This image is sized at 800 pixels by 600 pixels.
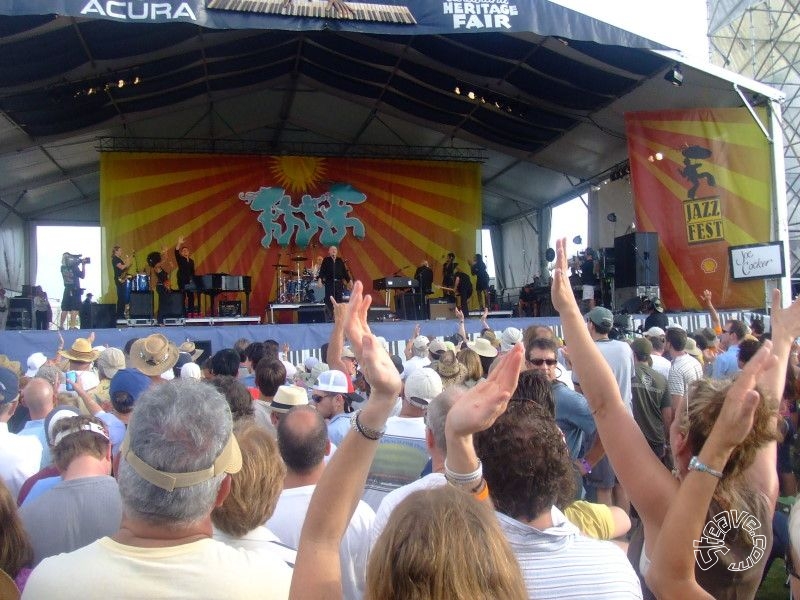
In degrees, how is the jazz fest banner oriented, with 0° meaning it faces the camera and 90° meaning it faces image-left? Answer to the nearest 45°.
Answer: approximately 0°

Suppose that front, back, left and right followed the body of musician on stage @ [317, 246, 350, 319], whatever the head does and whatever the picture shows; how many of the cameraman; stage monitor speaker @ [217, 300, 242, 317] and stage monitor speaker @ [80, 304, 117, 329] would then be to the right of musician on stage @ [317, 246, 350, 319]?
3

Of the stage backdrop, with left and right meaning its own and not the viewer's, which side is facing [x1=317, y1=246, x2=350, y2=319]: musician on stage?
front

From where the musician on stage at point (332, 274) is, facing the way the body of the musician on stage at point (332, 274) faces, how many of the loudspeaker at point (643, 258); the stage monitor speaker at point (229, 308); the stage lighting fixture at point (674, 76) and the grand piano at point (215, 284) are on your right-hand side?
2

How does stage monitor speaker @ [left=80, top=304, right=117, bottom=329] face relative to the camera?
away from the camera

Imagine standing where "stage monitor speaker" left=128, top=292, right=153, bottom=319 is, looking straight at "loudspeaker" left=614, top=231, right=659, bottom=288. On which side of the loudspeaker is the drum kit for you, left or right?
left

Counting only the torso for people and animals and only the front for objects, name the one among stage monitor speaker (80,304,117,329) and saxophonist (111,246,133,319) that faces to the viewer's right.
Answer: the saxophonist

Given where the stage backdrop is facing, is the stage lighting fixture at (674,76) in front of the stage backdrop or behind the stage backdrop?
in front

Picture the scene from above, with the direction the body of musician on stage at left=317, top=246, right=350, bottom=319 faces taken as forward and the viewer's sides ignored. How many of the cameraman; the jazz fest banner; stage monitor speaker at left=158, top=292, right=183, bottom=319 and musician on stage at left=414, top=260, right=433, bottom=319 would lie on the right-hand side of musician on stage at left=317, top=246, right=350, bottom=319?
2

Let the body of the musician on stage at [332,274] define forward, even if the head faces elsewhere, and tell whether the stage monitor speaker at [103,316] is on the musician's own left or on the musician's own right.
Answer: on the musician's own right

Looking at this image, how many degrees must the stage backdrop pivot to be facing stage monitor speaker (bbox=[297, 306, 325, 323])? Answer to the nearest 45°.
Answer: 0° — it already faces it

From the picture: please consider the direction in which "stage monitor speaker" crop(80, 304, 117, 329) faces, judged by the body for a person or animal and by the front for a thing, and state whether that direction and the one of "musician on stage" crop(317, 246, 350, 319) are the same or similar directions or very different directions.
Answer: very different directions

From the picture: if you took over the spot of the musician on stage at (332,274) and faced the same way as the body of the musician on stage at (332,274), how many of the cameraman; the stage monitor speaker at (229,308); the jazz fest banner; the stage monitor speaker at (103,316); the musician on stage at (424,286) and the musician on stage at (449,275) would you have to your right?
3

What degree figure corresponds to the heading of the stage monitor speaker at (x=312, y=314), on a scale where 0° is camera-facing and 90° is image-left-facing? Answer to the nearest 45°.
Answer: approximately 180°

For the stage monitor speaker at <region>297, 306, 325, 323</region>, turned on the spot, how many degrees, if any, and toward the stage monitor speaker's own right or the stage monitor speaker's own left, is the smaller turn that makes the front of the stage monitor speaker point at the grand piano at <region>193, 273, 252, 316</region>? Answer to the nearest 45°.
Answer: approximately 90° to the stage monitor speaker's own left

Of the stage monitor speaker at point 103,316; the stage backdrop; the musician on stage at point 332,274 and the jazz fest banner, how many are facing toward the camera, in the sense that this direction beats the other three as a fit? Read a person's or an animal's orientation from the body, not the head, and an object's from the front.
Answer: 3
